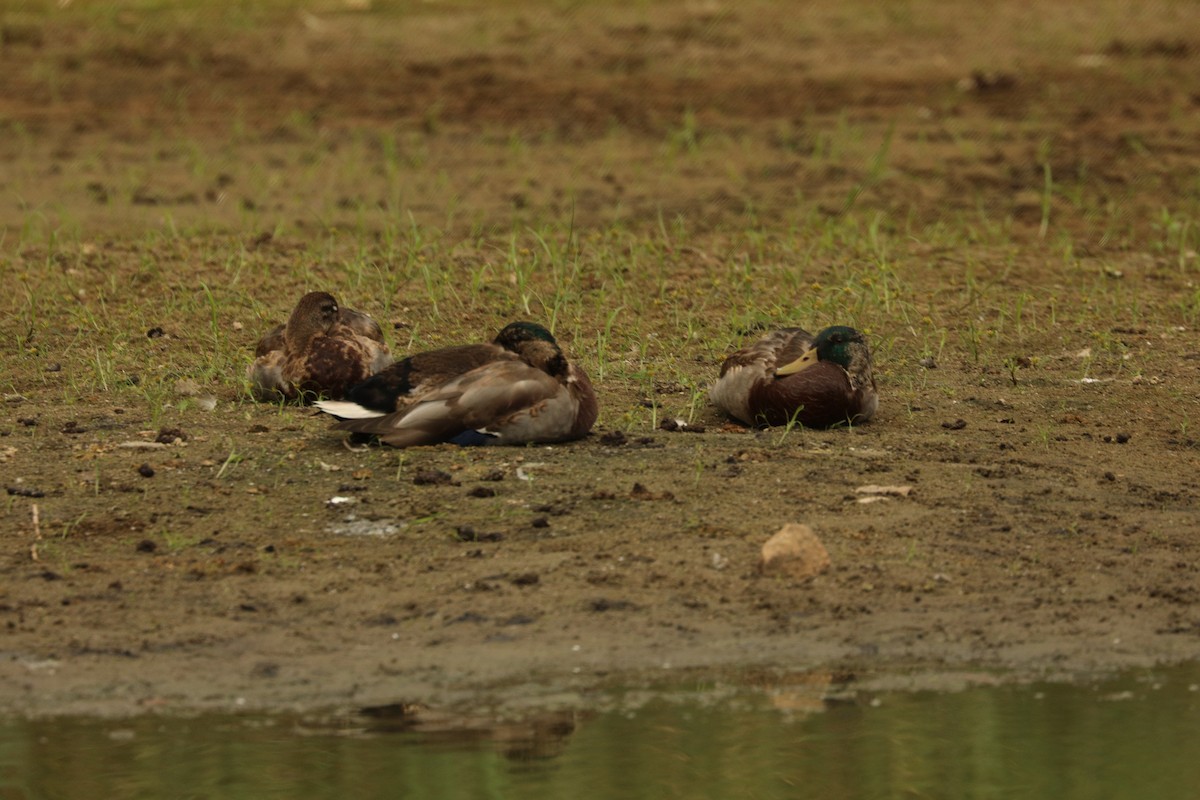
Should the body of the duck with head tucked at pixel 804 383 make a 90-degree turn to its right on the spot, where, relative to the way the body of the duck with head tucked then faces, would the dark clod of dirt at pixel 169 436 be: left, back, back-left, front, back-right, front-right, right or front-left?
front-right

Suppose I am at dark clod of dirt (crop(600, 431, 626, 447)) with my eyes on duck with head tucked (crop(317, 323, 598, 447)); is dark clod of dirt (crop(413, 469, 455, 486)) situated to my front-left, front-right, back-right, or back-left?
front-left

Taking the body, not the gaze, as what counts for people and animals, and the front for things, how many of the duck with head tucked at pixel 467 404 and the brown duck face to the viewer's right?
1

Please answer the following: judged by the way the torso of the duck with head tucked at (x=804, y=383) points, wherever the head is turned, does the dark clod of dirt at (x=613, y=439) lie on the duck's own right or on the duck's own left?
on the duck's own right

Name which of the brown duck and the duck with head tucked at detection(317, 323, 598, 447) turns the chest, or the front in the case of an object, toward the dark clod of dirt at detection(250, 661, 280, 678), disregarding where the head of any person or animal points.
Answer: the brown duck

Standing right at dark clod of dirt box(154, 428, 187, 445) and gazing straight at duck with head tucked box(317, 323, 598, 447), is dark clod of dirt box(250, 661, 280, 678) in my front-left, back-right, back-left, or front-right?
front-right

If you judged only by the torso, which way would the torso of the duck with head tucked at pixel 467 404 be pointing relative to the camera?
to the viewer's right

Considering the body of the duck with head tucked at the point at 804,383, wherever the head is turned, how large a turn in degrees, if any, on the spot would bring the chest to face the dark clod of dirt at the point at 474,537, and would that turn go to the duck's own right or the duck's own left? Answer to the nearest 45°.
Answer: approximately 90° to the duck's own right

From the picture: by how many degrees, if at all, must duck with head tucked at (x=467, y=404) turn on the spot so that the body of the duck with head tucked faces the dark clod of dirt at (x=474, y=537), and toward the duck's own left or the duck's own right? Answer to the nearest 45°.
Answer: approximately 90° to the duck's own right

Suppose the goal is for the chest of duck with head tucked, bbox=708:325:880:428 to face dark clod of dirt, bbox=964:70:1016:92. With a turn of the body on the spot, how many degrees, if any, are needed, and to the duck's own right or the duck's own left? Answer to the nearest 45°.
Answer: approximately 135° to the duck's own left

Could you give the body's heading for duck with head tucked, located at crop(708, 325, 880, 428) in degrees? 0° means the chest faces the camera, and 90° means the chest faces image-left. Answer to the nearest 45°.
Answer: approximately 315°
